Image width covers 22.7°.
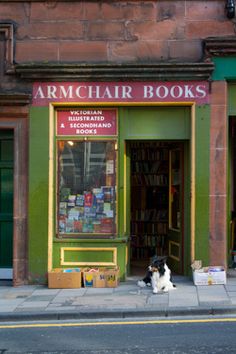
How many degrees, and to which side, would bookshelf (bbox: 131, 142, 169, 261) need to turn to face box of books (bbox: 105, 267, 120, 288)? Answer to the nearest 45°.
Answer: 0° — it already faces it

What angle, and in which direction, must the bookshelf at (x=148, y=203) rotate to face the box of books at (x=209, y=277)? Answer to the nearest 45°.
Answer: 0° — it already faces it

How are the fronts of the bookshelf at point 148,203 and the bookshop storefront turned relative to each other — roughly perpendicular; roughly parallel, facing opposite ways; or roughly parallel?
roughly parallel

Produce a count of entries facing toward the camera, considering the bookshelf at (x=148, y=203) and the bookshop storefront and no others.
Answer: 2

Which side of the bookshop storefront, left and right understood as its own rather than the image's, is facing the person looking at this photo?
front

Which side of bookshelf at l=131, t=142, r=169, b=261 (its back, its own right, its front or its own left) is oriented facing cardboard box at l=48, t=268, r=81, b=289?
front

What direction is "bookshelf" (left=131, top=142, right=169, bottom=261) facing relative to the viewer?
toward the camera

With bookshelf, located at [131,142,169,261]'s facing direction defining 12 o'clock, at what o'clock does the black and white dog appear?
The black and white dog is roughly at 12 o'clock from the bookshelf.
